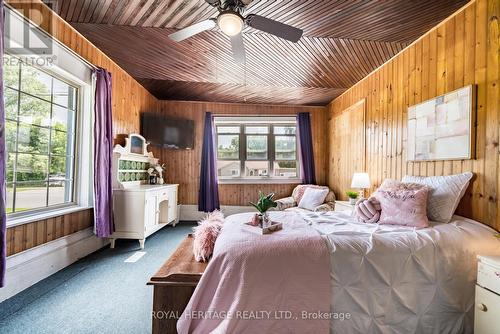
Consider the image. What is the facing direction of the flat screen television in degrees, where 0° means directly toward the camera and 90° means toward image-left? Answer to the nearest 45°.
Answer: approximately 315°

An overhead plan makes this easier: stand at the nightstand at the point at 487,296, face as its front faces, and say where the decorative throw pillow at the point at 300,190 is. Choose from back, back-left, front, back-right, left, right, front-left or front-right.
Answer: right

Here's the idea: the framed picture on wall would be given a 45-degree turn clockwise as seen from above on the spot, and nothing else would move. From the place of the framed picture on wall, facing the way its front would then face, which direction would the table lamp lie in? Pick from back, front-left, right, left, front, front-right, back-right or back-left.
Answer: front-right

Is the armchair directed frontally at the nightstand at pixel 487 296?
no

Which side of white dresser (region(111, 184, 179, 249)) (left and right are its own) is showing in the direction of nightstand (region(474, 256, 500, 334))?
front

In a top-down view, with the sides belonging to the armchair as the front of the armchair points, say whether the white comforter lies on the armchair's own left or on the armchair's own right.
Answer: on the armchair's own left

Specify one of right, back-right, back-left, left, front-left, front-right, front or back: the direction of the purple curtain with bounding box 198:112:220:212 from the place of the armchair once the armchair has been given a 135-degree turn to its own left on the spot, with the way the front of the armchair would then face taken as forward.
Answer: back

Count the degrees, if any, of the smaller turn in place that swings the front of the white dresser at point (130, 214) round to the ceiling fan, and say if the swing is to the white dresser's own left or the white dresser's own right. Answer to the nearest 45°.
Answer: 0° — it already faces it

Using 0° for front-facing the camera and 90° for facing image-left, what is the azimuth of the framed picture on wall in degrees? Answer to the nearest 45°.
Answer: approximately 45°

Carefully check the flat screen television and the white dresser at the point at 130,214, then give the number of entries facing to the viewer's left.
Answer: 0

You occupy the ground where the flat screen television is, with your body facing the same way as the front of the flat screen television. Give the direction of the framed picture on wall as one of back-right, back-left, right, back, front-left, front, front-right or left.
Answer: front

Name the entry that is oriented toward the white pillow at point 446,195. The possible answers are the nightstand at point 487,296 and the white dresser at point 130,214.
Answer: the white dresser

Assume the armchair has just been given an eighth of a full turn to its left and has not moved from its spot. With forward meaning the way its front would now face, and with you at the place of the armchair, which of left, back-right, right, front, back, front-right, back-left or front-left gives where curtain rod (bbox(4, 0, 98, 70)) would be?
front-right

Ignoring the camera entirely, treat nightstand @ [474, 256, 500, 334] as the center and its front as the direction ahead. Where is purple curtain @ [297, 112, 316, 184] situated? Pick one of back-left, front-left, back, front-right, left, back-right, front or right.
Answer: right
